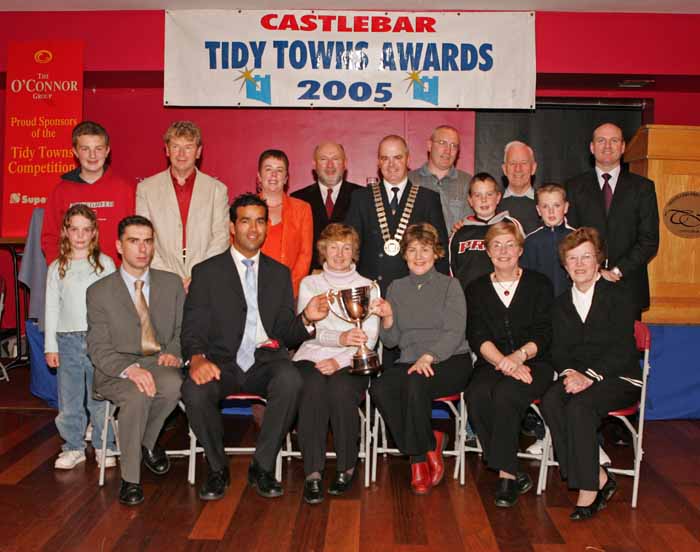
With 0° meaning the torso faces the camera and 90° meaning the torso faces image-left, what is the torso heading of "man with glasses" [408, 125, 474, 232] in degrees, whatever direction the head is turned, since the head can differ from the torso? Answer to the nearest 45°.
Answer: approximately 0°

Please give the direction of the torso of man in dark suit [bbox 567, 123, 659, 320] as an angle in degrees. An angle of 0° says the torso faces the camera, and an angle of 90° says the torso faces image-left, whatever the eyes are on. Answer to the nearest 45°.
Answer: approximately 0°

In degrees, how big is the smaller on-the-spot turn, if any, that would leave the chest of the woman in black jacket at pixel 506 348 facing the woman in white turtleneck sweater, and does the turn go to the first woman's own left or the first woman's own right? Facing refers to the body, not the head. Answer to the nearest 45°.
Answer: approximately 90° to the first woman's own right
